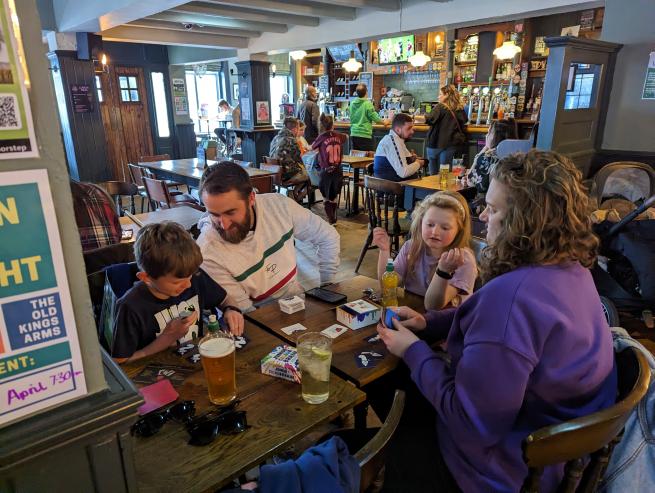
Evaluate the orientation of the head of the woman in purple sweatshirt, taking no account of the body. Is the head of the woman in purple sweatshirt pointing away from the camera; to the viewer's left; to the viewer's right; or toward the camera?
to the viewer's left

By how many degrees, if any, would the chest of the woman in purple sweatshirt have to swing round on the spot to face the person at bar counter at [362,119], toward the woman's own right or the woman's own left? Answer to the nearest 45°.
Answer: approximately 45° to the woman's own right

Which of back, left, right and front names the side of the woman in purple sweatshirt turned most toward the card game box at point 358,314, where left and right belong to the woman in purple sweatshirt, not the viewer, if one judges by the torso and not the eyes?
front

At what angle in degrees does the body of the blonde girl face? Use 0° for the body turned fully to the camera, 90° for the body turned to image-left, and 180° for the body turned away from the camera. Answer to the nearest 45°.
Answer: approximately 45°

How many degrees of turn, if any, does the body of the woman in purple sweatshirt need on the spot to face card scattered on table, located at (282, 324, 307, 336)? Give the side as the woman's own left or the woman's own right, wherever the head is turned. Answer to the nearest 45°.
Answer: approximately 45° to the woman's own left

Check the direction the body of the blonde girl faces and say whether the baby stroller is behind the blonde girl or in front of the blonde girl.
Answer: behind

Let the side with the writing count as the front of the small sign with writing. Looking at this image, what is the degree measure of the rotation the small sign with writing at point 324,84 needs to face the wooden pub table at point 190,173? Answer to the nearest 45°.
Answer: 0° — it already faces it

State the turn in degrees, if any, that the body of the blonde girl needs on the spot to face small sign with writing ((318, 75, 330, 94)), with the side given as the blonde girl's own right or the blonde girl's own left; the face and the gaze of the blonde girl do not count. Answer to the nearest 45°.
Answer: approximately 135° to the blonde girl's own right

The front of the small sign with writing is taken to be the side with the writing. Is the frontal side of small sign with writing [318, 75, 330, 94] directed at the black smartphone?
yes
